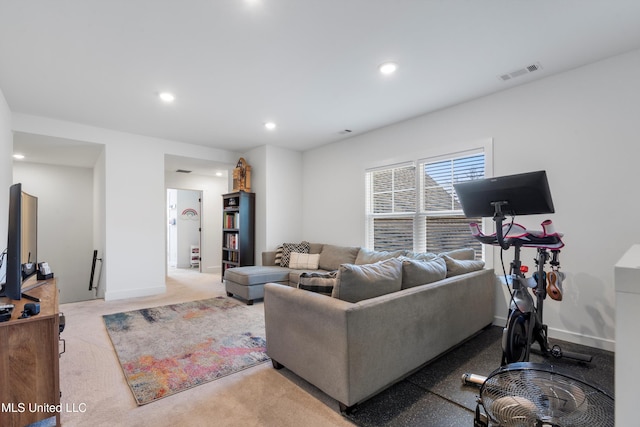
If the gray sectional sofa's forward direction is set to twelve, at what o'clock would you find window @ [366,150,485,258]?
The window is roughly at 2 o'clock from the gray sectional sofa.

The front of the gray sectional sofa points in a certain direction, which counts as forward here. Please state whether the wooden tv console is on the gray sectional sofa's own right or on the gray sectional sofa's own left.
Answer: on the gray sectional sofa's own left

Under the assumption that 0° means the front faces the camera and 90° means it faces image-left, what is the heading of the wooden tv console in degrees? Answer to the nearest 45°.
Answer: approximately 270°

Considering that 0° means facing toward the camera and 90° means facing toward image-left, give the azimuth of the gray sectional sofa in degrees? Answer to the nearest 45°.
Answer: approximately 135°

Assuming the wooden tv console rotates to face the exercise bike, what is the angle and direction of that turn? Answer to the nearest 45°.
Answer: approximately 45° to its right

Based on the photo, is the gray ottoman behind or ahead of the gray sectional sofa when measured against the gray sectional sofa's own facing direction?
ahead

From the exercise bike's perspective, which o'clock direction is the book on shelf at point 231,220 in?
The book on shelf is roughly at 2 o'clock from the exercise bike.

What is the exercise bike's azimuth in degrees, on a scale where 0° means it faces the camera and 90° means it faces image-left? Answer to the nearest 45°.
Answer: approximately 45°
